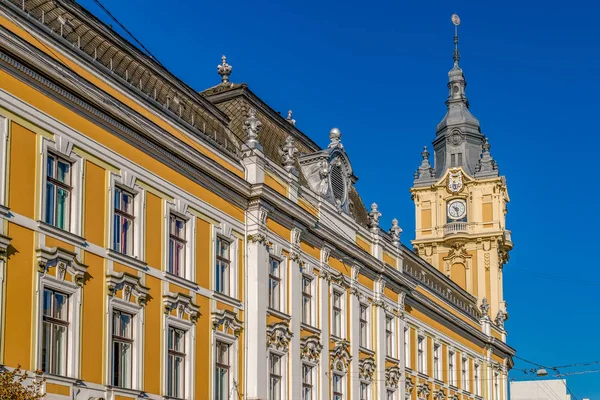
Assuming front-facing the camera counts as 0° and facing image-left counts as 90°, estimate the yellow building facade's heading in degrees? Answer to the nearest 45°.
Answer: approximately 315°
